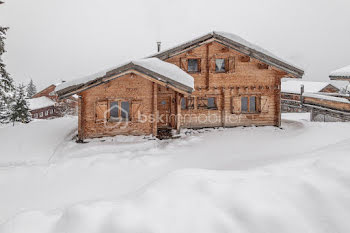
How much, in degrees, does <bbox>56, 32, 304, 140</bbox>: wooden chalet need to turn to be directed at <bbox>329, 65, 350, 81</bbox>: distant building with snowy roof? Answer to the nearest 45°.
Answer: approximately 90° to its left

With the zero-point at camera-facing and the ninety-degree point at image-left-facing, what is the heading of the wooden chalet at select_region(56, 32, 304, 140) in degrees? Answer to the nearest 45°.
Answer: approximately 0°

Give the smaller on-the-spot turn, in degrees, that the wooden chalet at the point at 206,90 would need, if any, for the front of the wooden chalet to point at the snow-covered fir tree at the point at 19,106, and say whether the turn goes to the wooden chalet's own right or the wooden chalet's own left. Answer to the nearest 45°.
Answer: approximately 135° to the wooden chalet's own right

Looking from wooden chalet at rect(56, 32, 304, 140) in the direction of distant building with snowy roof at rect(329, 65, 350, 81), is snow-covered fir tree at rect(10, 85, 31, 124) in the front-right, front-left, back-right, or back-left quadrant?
back-left
